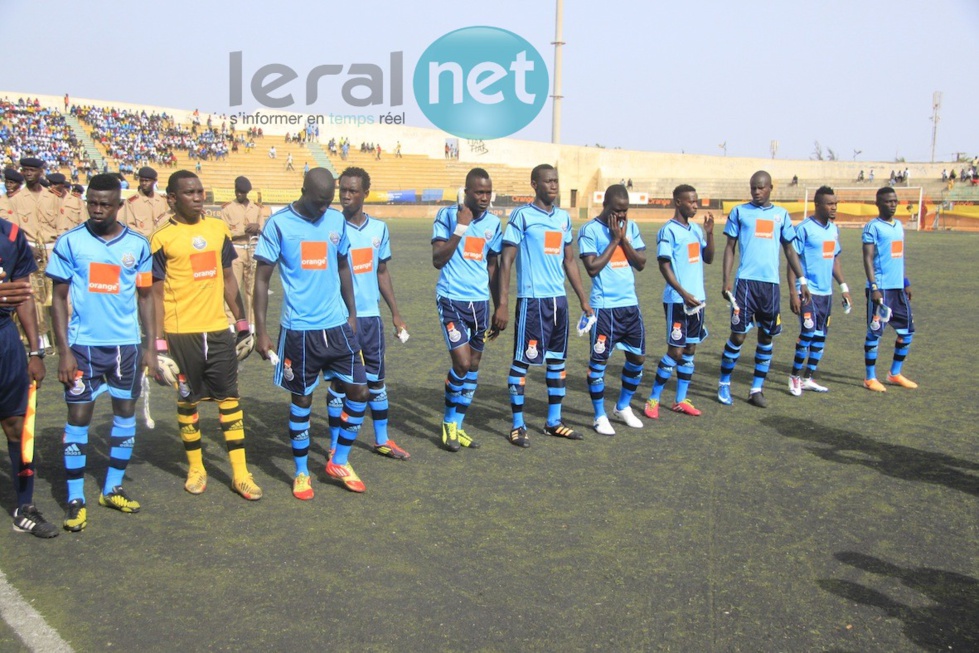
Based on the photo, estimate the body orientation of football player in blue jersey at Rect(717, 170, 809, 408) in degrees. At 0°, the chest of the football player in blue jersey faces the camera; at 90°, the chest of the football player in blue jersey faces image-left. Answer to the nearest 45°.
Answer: approximately 0°

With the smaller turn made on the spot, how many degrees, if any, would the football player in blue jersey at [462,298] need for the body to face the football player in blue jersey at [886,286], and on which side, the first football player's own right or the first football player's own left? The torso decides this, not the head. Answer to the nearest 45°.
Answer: approximately 90° to the first football player's own left

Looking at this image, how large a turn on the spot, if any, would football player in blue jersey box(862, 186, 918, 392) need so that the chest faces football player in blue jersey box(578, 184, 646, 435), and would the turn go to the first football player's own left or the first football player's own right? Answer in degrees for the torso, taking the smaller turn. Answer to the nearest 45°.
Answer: approximately 90° to the first football player's own right

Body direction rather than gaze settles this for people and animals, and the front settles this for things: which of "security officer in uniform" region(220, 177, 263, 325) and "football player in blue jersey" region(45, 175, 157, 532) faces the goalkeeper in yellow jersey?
the security officer in uniform

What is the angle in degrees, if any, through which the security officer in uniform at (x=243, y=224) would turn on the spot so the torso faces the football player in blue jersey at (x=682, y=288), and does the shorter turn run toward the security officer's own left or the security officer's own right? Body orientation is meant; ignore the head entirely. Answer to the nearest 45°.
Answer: approximately 45° to the security officer's own left

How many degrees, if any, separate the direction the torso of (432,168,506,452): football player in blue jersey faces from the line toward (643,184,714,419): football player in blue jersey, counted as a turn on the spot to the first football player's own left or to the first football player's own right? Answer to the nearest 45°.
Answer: approximately 90° to the first football player's own left

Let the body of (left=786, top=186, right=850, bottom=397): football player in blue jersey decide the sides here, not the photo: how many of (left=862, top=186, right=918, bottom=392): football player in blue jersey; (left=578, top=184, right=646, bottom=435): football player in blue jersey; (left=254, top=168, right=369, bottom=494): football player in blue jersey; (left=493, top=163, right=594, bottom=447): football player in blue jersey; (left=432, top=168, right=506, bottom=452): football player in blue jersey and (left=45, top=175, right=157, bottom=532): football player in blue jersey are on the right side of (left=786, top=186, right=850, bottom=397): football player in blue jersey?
5
